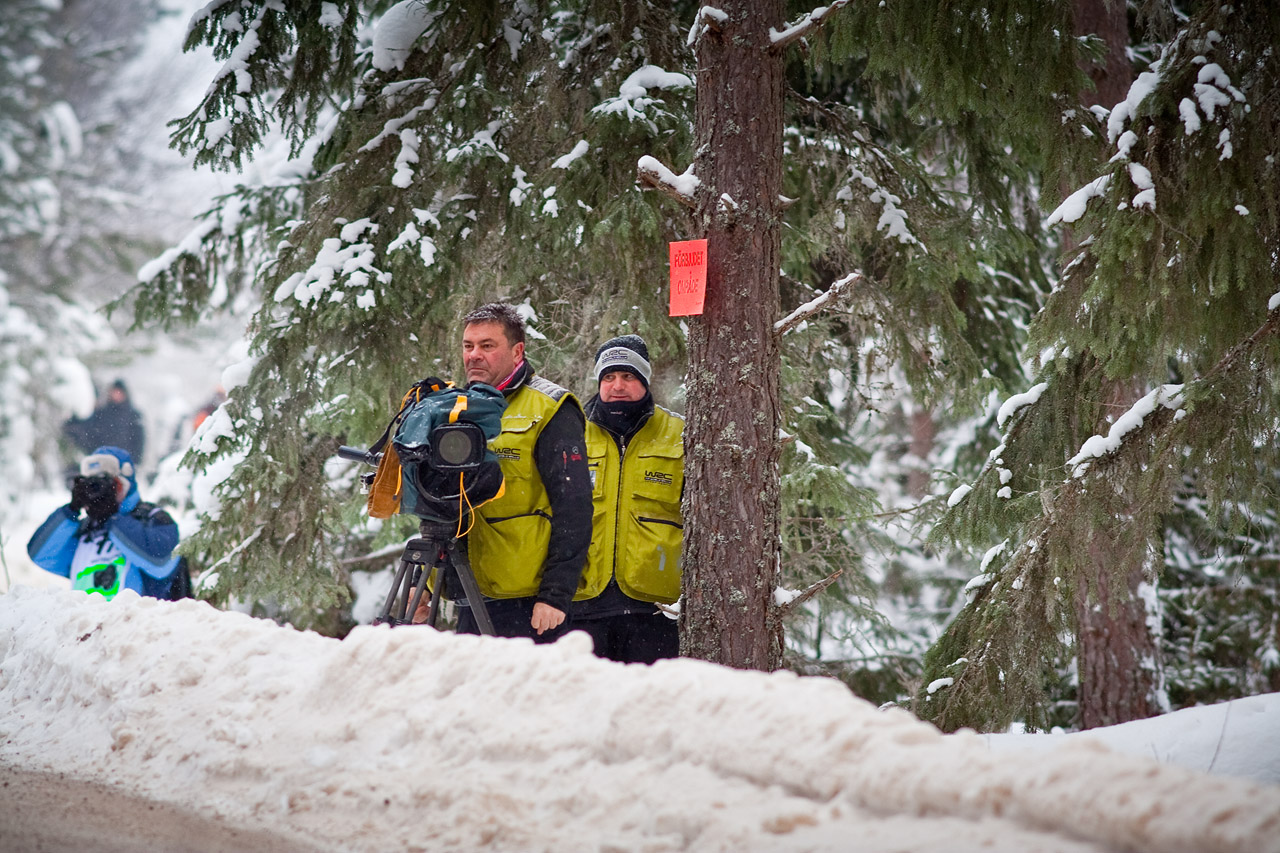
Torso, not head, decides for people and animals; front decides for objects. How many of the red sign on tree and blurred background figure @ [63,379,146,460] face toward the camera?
2

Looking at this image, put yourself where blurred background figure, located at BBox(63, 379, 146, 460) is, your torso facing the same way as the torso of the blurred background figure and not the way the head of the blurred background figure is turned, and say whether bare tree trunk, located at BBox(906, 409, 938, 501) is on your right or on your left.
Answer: on your left

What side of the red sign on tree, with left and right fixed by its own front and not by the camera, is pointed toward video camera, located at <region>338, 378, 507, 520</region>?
right

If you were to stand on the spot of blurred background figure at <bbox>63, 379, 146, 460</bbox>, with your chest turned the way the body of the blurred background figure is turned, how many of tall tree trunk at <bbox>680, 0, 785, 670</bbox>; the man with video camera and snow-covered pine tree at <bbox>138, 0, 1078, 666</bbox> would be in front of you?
3

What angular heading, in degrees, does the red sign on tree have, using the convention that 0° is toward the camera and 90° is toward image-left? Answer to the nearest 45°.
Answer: approximately 0°
